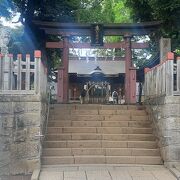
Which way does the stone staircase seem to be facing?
toward the camera

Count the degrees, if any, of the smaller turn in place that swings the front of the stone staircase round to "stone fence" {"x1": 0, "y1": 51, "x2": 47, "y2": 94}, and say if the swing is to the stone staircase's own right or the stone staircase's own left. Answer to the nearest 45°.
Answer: approximately 45° to the stone staircase's own right

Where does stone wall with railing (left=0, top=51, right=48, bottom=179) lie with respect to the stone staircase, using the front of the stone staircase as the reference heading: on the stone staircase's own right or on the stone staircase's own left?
on the stone staircase's own right

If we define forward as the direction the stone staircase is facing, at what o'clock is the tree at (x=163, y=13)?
The tree is roughly at 7 o'clock from the stone staircase.

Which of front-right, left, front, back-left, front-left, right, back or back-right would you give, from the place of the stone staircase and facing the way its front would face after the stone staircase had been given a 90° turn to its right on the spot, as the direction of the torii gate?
right
